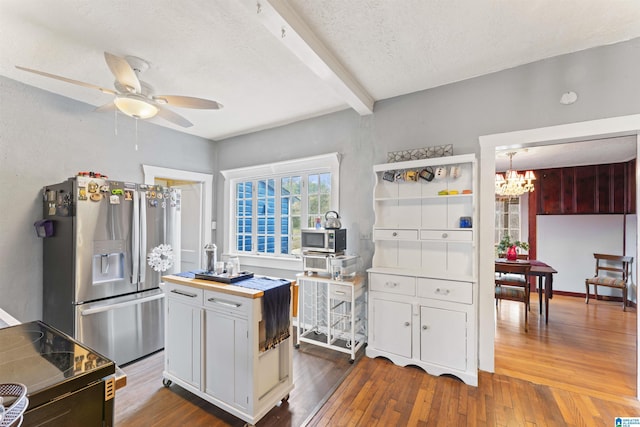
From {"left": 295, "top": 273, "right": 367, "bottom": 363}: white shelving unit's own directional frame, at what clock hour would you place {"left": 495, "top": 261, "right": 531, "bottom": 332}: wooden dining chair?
The wooden dining chair is roughly at 7 o'clock from the white shelving unit.

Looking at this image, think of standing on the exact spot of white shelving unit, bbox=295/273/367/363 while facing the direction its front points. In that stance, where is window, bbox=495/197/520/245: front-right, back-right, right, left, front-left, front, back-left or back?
back

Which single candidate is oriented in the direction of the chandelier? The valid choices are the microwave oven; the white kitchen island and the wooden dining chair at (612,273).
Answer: the wooden dining chair

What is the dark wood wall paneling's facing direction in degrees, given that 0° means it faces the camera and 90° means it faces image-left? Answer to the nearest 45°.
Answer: approximately 45°

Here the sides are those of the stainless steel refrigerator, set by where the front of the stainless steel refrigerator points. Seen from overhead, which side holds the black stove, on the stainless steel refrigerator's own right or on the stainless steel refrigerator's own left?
on the stainless steel refrigerator's own right

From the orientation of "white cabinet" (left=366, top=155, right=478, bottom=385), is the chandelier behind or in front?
behind

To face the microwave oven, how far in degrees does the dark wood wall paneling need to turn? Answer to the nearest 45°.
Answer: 0° — it already faces it

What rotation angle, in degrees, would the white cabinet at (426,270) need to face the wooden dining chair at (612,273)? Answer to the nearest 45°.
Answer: approximately 180°

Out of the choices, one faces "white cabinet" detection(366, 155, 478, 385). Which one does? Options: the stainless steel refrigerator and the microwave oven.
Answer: the stainless steel refrigerator

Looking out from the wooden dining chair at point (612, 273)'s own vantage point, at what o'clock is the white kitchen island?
The white kitchen island is roughly at 11 o'clock from the wooden dining chair.

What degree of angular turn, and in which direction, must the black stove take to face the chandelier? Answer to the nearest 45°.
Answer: approximately 45° to its left
